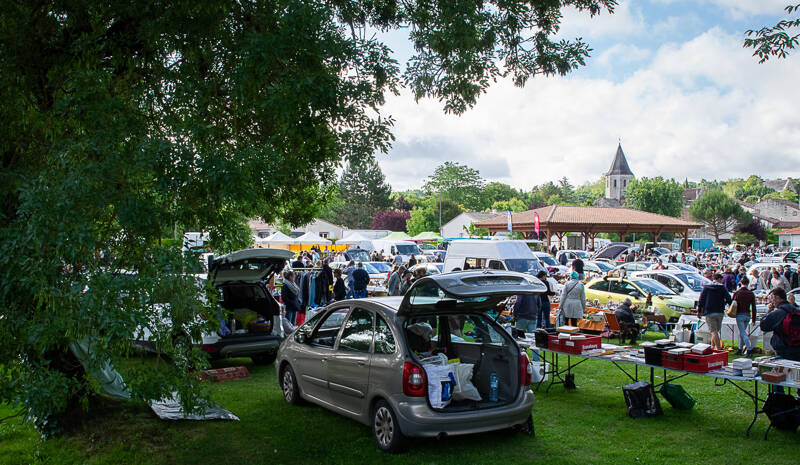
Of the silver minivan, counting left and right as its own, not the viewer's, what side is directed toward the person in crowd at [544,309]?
right

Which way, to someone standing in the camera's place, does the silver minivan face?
facing away from the viewer and to the left of the viewer

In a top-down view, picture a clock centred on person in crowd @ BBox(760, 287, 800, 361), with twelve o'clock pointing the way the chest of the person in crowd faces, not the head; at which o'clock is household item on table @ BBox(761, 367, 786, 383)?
The household item on table is roughly at 9 o'clock from the person in crowd.

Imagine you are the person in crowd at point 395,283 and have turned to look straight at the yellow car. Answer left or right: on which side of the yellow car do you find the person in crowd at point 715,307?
right

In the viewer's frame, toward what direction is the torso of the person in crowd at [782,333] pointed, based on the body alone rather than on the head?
to the viewer's left

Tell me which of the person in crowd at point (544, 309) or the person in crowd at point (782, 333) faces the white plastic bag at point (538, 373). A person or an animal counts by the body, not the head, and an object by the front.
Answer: the person in crowd at point (782, 333)

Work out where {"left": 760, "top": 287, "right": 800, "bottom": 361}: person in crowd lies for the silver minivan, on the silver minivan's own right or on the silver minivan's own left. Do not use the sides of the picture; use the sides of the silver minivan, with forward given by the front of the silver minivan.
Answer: on the silver minivan's own right

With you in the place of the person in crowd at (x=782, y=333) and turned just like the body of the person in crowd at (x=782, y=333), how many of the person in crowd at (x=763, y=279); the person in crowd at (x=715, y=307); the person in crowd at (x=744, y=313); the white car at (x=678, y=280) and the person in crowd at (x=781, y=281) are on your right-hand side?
5

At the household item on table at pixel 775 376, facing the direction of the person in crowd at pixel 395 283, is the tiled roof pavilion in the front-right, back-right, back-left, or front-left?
front-right

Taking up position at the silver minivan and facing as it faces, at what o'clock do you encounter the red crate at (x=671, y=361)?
The red crate is roughly at 4 o'clock from the silver minivan.
